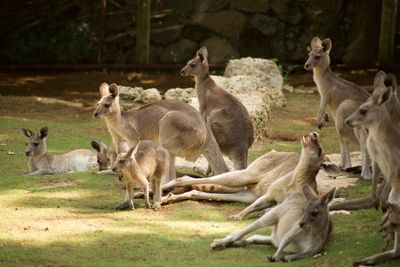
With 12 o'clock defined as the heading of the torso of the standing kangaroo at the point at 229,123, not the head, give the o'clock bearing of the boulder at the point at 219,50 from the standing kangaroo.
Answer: The boulder is roughly at 3 o'clock from the standing kangaroo.

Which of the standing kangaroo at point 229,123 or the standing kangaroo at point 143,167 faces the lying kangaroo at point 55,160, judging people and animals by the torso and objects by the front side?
the standing kangaroo at point 229,123

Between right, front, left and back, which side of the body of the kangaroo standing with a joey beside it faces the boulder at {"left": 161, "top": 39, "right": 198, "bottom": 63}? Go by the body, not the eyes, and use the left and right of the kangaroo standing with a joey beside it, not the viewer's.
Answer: right

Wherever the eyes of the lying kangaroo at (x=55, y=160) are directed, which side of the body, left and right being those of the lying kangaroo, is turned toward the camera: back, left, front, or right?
left

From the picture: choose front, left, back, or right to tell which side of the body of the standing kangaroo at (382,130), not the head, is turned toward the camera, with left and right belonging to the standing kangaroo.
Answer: left

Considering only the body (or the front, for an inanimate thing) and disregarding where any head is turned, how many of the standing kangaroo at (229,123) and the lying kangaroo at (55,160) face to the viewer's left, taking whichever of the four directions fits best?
2

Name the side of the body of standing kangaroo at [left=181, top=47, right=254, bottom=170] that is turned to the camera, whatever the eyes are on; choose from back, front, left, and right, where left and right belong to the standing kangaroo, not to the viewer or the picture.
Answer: left

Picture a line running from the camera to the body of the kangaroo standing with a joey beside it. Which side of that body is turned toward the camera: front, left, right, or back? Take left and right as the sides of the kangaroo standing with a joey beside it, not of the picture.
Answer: left
